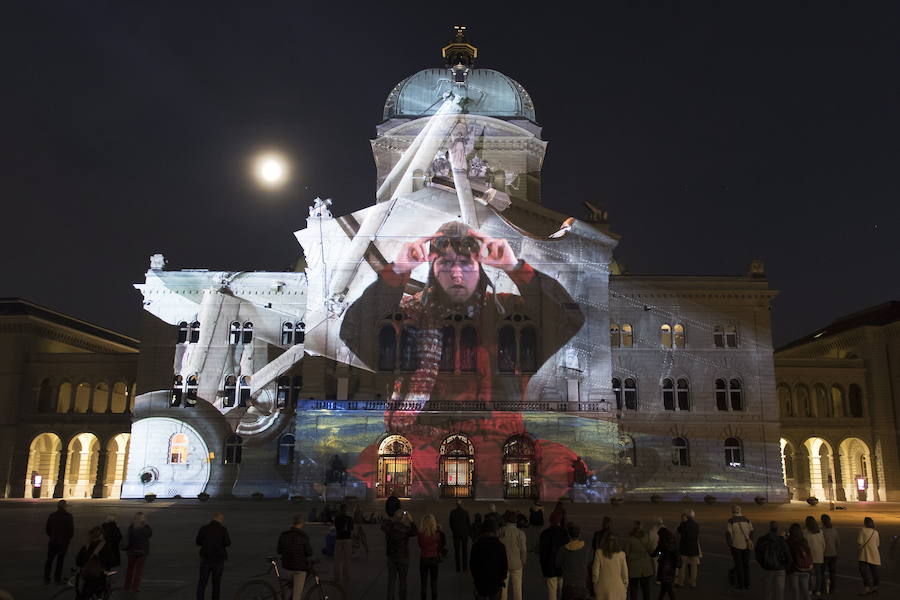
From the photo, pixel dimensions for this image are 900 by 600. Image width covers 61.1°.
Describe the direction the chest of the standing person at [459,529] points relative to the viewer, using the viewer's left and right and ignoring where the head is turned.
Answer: facing away from the viewer

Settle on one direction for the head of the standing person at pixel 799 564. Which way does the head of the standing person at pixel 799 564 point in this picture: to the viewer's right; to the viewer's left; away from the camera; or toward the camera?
away from the camera

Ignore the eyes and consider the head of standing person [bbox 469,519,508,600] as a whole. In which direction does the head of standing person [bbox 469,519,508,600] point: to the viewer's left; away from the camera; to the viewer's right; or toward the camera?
away from the camera

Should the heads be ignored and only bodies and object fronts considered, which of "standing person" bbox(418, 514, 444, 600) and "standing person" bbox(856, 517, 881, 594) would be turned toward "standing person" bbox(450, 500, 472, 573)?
"standing person" bbox(418, 514, 444, 600)

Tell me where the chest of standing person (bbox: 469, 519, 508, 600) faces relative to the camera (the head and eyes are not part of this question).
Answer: away from the camera

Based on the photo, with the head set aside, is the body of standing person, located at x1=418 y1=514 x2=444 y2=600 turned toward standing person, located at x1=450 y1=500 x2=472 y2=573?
yes

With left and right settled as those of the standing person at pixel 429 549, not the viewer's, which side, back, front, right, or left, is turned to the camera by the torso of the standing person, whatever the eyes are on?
back

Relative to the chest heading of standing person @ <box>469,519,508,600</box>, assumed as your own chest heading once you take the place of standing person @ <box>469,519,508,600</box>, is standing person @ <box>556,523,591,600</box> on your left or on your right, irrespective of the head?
on your right

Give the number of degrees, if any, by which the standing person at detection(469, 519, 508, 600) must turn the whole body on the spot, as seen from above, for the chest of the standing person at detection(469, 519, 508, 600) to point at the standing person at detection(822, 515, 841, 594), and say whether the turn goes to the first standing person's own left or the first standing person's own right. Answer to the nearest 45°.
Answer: approximately 45° to the first standing person's own right

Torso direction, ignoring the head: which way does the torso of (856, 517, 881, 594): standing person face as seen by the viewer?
away from the camera

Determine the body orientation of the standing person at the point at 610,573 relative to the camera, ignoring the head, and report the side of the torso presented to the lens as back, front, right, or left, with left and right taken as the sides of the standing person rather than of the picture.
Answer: back

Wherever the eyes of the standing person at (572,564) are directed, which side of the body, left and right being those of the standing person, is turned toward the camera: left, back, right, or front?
back
